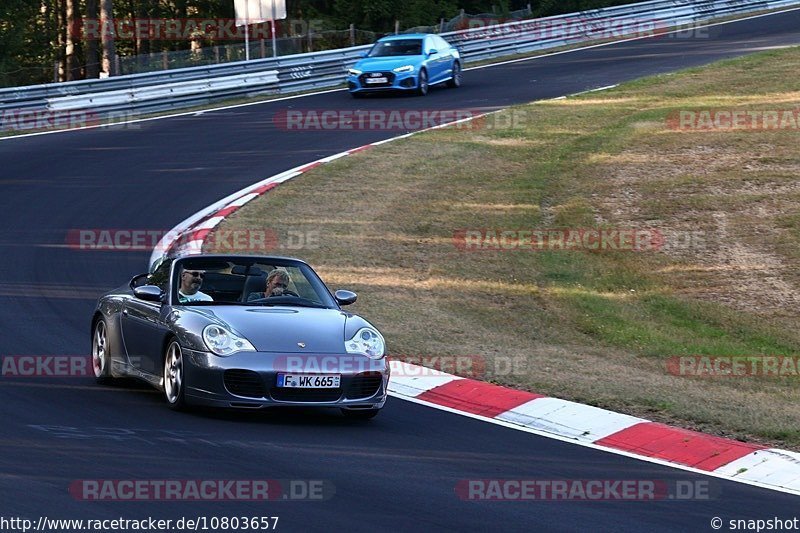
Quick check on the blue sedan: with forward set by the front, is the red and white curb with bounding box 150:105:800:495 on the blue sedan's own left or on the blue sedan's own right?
on the blue sedan's own left

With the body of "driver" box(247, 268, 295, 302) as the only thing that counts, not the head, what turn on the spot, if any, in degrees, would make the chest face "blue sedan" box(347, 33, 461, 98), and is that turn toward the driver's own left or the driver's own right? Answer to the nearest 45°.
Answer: approximately 180°

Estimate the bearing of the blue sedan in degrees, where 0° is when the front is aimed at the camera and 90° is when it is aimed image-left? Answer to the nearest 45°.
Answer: approximately 45°

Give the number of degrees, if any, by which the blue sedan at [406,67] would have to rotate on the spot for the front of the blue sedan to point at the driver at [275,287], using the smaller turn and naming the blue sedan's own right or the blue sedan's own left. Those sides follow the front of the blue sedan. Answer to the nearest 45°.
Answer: approximately 45° to the blue sedan's own left

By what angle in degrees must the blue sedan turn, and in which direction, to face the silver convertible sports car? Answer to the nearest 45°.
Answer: approximately 45° to its left
